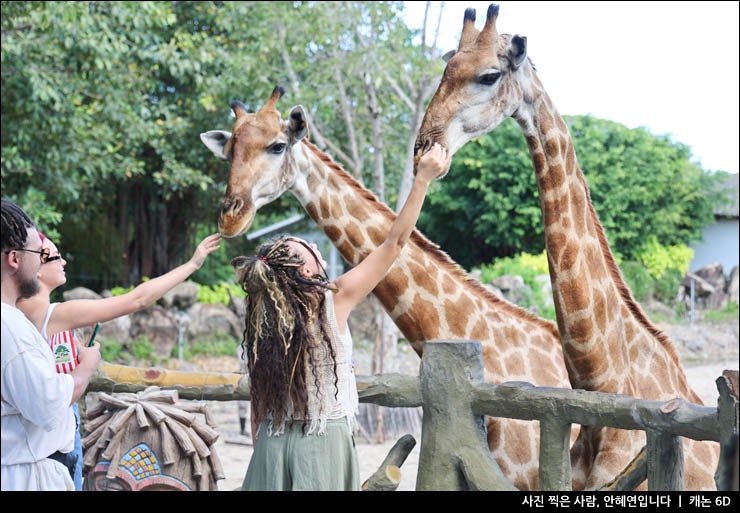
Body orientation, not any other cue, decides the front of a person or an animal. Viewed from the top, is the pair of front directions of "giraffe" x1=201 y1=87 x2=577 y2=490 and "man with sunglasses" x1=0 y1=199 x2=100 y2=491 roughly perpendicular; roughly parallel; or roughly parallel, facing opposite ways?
roughly parallel, facing opposite ways

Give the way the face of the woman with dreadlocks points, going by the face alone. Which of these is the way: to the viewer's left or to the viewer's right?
to the viewer's right

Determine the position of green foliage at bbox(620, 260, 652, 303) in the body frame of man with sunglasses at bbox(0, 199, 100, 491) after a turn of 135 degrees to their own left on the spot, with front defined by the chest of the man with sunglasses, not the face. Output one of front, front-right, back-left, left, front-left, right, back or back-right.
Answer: right

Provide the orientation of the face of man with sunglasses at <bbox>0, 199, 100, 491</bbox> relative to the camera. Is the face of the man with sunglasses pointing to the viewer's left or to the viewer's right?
to the viewer's right

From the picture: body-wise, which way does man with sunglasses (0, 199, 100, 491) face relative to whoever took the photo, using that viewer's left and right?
facing to the right of the viewer

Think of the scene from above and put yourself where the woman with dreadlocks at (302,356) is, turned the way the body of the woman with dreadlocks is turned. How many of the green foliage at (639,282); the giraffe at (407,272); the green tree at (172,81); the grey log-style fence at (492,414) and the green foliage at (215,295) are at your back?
0

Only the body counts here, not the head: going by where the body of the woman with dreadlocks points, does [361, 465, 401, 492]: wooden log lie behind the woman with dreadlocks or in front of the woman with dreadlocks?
in front

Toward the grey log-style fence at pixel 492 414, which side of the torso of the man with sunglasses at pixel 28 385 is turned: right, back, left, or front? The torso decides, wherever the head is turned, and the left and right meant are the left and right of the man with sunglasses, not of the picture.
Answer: front

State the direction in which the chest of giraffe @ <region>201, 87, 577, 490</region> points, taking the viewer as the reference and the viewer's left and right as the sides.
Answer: facing the viewer and to the left of the viewer

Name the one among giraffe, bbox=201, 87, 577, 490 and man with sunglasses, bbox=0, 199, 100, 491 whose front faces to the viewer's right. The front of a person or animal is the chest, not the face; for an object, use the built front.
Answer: the man with sunglasses

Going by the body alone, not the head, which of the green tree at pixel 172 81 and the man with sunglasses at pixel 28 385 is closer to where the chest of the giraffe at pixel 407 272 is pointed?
the man with sunglasses

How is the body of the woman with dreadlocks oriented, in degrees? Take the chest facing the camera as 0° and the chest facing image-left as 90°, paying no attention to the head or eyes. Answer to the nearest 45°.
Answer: approximately 225°

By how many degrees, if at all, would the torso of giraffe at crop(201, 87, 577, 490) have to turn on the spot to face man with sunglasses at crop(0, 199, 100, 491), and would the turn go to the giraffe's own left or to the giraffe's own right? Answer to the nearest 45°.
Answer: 0° — it already faces them

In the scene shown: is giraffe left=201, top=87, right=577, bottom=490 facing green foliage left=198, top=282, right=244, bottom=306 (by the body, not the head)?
no

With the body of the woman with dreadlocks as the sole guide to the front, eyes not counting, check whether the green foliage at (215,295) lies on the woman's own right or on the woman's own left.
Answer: on the woman's own left

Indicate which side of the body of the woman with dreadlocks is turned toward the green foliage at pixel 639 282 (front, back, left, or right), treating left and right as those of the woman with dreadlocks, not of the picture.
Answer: front

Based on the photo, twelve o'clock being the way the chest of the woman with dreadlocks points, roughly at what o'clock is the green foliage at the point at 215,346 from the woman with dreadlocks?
The green foliage is roughly at 10 o'clock from the woman with dreadlocks.

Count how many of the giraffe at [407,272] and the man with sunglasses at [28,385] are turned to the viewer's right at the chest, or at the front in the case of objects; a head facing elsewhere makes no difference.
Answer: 1
